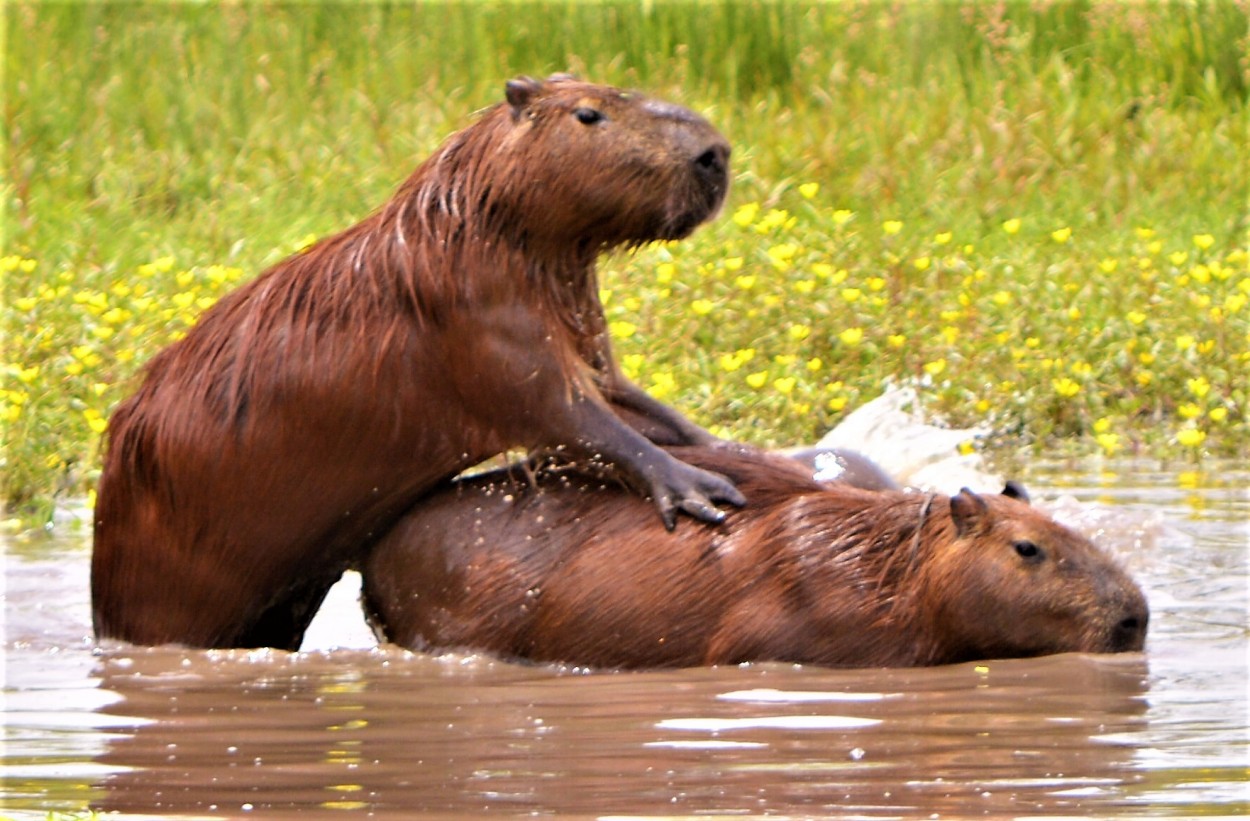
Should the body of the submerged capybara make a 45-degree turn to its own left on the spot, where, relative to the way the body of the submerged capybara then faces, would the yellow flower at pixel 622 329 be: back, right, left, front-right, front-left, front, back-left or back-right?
front-left

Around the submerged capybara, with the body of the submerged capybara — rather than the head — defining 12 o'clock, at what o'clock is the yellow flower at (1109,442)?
The yellow flower is roughly at 10 o'clock from the submerged capybara.

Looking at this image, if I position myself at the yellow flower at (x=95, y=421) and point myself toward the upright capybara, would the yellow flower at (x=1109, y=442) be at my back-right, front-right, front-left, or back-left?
front-left

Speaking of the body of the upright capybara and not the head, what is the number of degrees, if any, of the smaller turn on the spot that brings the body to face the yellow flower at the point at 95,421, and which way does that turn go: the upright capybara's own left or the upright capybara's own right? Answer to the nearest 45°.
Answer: approximately 135° to the upright capybara's own left

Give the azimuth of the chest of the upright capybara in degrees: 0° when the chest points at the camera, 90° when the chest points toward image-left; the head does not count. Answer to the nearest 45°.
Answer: approximately 270°

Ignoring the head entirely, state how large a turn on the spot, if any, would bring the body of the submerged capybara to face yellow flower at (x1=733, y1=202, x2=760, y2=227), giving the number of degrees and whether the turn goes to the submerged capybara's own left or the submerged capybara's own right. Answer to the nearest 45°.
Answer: approximately 90° to the submerged capybara's own left

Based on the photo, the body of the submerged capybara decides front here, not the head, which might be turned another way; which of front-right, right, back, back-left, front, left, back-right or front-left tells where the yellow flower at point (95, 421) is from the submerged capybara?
back-left

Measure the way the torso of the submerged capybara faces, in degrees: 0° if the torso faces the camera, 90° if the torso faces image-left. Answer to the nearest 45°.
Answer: approximately 270°

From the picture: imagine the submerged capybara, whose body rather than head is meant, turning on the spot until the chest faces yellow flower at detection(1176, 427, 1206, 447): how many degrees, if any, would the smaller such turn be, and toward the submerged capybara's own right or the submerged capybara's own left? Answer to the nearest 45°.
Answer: approximately 45° to the submerged capybara's own left

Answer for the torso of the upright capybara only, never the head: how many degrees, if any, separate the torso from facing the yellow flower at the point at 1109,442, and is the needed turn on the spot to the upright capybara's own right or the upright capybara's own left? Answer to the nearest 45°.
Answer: approximately 45° to the upright capybara's own left
